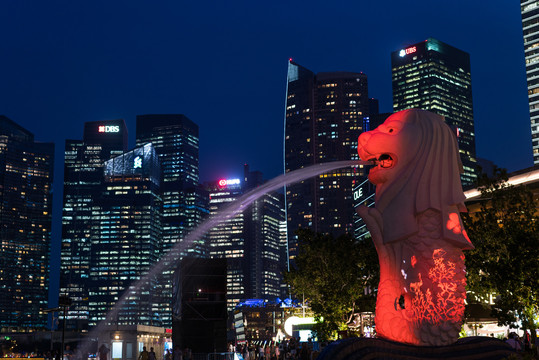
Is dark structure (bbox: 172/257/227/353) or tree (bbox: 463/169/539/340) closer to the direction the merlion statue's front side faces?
the dark structure

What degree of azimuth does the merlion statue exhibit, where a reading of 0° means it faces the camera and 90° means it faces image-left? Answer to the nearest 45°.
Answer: approximately 90°

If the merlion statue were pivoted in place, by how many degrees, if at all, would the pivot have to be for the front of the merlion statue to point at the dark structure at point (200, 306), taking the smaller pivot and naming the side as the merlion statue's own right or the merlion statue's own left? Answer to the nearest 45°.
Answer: approximately 45° to the merlion statue's own right
